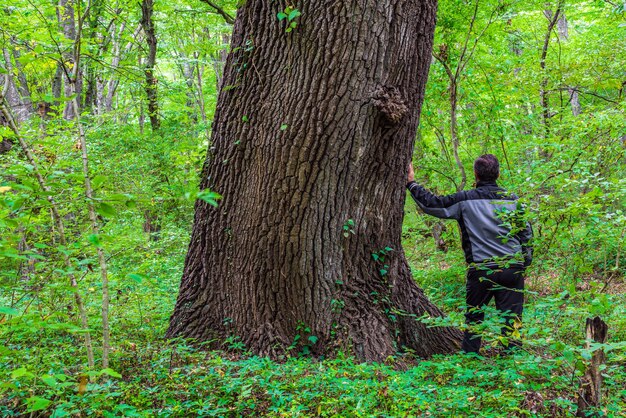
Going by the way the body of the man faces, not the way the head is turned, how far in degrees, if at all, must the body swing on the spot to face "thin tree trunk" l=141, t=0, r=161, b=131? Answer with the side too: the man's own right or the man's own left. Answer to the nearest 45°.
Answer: approximately 45° to the man's own left

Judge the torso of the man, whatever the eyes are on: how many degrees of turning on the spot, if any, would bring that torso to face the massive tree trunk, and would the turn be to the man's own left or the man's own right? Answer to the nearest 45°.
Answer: approximately 135° to the man's own left

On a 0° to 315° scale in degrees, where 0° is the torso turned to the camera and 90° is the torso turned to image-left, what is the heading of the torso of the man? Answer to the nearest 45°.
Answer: approximately 180°

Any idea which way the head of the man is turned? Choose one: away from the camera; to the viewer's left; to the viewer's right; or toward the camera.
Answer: away from the camera

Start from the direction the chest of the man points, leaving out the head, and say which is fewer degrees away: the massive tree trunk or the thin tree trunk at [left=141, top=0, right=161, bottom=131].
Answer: the thin tree trunk
